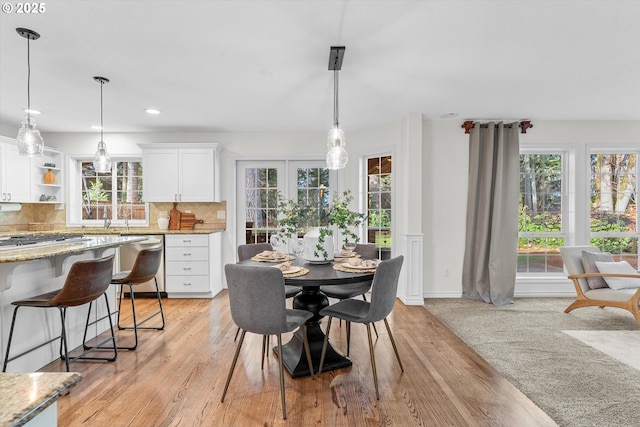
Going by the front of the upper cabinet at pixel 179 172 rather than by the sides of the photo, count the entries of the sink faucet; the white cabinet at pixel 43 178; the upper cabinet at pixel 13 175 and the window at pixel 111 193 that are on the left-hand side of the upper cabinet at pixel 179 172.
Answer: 0

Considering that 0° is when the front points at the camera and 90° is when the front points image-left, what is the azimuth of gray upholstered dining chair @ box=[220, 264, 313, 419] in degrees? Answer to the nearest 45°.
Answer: approximately 225°

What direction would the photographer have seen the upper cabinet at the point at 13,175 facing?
facing the viewer and to the right of the viewer

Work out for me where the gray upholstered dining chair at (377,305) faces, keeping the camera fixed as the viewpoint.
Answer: facing away from the viewer and to the left of the viewer

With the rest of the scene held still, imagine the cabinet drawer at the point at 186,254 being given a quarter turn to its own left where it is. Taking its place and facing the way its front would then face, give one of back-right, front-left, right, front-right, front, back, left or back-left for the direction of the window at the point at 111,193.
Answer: back-left

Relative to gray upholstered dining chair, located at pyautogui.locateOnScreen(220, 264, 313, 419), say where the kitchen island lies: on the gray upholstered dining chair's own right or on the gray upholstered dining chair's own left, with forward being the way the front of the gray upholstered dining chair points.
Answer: on the gray upholstered dining chair's own left

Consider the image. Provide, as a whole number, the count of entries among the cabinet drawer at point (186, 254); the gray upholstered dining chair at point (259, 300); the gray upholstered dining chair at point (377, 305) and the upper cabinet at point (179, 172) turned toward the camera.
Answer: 2

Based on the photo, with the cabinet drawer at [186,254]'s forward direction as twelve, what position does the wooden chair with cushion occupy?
The wooden chair with cushion is roughly at 10 o'clock from the cabinet drawer.

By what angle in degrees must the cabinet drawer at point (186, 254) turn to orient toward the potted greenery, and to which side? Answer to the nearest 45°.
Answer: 0° — it already faces it

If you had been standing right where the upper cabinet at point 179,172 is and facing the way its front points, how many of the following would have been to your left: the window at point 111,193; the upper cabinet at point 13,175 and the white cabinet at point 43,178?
0

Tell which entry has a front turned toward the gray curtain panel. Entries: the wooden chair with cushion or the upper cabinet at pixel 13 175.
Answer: the upper cabinet

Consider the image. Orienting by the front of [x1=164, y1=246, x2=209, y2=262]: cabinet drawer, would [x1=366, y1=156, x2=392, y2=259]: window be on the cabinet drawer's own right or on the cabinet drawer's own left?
on the cabinet drawer's own left

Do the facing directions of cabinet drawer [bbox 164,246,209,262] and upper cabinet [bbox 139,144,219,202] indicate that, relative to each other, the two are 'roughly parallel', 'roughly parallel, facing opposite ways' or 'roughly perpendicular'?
roughly parallel

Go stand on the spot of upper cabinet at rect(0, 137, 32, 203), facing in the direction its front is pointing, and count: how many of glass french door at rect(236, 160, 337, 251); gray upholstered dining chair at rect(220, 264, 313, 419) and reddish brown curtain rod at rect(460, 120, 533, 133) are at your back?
0

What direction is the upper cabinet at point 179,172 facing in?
toward the camera

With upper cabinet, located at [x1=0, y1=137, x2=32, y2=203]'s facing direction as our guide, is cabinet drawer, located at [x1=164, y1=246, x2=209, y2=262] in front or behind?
in front

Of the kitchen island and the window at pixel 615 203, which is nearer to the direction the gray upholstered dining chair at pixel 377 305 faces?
the kitchen island
